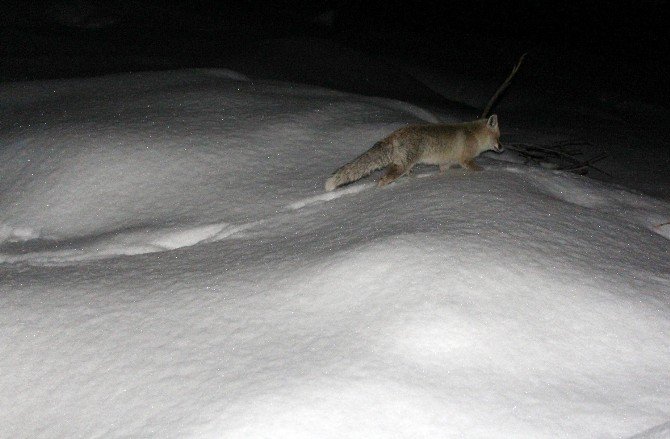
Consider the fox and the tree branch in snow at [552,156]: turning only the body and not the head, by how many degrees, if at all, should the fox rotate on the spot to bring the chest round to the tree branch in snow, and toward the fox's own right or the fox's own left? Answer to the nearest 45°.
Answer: approximately 45° to the fox's own left

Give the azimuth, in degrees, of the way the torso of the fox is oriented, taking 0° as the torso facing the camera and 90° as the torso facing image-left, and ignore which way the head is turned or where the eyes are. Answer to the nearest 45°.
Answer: approximately 270°
